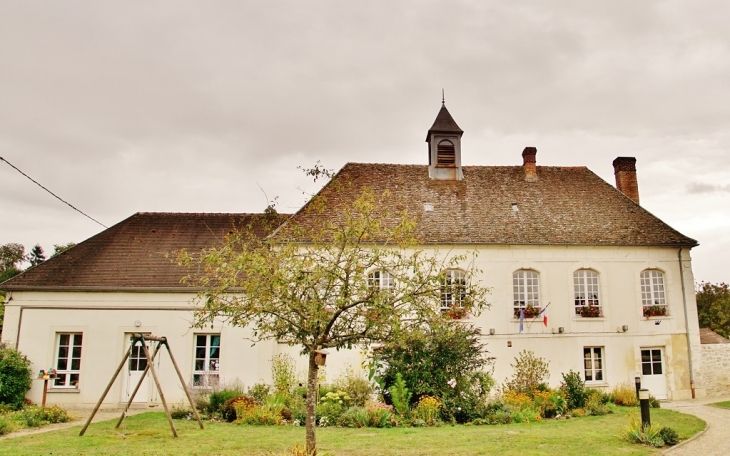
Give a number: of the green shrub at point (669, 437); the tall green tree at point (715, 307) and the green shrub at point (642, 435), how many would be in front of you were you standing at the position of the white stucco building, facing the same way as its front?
2

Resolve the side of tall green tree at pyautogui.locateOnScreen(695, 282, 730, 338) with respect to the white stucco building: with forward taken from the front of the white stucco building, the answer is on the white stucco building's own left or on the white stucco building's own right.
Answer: on the white stucco building's own left

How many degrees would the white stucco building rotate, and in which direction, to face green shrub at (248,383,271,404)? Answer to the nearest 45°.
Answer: approximately 90° to its right

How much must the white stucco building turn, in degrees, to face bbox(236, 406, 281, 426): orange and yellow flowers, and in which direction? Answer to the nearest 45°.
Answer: approximately 45° to its right

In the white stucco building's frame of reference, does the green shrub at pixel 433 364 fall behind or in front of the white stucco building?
in front

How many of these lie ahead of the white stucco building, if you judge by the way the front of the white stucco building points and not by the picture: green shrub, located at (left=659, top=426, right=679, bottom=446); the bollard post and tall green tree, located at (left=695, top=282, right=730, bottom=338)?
2

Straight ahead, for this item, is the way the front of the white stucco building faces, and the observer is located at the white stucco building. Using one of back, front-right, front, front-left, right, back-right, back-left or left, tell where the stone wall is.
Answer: left

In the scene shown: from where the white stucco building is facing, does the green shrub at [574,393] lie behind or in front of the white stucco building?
in front

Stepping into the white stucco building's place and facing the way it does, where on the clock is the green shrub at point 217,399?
The green shrub is roughly at 2 o'clock from the white stucco building.

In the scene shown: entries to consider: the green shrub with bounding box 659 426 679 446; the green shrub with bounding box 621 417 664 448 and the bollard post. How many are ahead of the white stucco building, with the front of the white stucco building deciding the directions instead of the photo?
3

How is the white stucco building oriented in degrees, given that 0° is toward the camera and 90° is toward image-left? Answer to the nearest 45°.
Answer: approximately 0°

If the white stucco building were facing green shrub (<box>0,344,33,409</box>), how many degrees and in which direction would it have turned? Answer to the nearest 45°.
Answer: approximately 90° to its right
